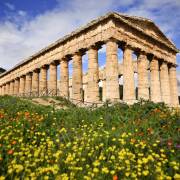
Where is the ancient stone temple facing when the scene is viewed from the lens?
facing the viewer and to the right of the viewer
